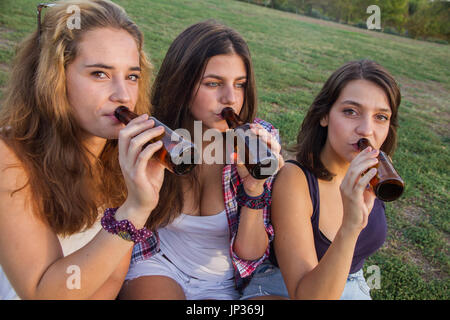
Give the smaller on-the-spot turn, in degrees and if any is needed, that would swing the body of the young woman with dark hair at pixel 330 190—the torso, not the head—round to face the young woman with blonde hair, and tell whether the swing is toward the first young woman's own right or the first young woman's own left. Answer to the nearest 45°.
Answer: approximately 90° to the first young woman's own right

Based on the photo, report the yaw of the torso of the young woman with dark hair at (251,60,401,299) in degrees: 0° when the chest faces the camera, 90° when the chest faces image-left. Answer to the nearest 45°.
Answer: approximately 315°

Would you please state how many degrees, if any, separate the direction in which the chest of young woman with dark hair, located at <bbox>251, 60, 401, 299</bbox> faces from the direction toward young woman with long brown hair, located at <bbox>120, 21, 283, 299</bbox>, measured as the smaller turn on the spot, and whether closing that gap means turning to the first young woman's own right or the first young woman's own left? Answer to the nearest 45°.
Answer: approximately 135° to the first young woman's own right

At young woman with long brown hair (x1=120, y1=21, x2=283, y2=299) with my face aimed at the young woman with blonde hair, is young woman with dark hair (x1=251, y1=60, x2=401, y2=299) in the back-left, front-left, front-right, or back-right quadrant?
back-left
